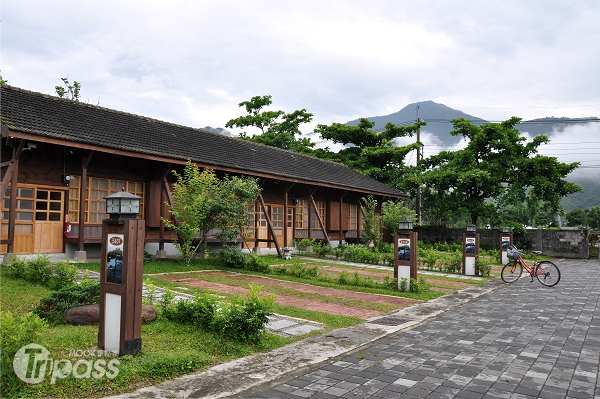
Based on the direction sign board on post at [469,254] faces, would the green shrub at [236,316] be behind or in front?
in front

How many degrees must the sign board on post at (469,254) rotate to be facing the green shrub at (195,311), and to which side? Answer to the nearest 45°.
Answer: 0° — it already faces it

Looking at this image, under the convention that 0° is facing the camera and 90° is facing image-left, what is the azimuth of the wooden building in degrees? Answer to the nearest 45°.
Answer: approximately 315°

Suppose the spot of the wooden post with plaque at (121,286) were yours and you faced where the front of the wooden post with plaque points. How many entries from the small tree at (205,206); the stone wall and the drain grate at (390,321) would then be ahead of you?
0

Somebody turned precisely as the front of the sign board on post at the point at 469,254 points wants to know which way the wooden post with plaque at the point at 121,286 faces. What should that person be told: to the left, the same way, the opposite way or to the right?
the same way

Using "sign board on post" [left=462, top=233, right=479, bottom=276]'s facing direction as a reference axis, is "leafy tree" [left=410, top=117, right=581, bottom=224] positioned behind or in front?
behind

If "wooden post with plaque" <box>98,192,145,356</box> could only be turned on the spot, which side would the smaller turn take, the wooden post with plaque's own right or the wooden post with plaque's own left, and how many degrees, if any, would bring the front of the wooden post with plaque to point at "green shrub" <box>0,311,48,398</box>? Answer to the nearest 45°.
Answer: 0° — it already faces it

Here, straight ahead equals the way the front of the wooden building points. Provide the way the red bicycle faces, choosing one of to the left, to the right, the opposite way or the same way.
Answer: the opposite way

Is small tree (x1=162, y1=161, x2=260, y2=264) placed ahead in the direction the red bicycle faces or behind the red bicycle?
ahead

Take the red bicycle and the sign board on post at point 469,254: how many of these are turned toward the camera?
1

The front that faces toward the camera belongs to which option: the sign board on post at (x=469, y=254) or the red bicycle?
the sign board on post

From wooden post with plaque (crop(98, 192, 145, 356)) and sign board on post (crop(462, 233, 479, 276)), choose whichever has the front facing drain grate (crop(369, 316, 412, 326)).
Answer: the sign board on post

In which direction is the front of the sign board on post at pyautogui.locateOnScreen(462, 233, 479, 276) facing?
toward the camera

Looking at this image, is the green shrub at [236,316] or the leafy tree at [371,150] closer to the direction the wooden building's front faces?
the green shrub

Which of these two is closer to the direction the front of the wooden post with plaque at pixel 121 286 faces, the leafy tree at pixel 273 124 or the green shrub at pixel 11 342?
the green shrub
